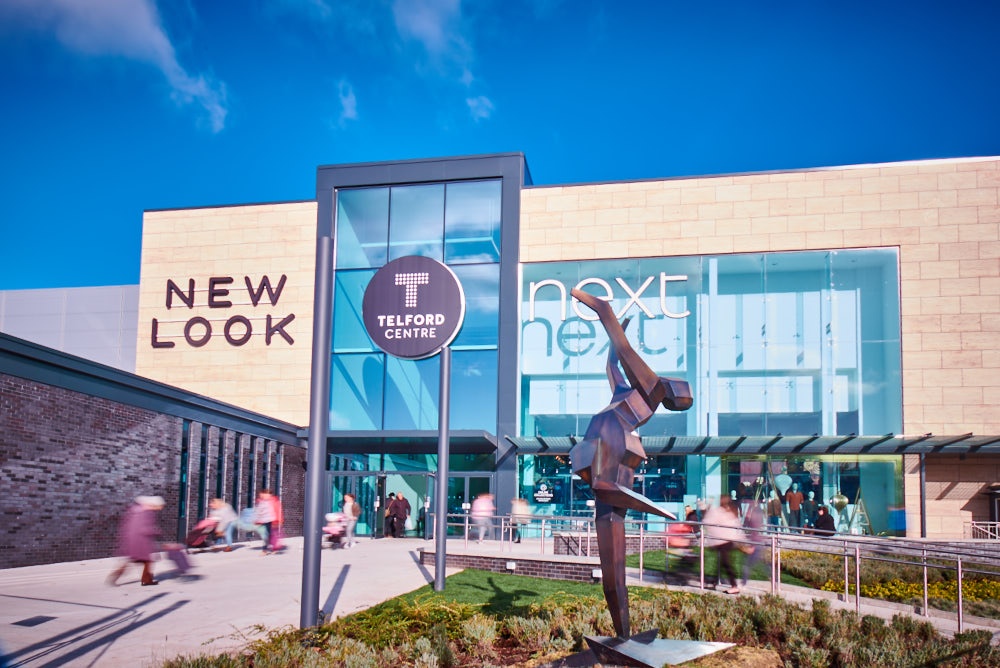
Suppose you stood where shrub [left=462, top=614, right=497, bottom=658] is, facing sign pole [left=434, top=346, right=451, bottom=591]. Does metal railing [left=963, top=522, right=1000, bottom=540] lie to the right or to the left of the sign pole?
right

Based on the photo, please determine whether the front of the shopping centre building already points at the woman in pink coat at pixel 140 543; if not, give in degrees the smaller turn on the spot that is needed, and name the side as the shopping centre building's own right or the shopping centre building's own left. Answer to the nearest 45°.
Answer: approximately 45° to the shopping centre building's own right

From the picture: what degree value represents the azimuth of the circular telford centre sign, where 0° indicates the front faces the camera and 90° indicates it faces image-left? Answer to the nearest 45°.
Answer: approximately 0°

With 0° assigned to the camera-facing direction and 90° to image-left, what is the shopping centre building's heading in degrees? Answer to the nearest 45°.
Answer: approximately 0°

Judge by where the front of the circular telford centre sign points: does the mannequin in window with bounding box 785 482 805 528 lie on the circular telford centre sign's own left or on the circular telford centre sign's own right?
on the circular telford centre sign's own left

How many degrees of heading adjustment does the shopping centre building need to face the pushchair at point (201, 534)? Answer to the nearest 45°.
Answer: approximately 45° to its right

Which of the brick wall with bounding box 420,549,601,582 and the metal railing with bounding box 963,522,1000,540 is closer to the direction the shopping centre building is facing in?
the brick wall
